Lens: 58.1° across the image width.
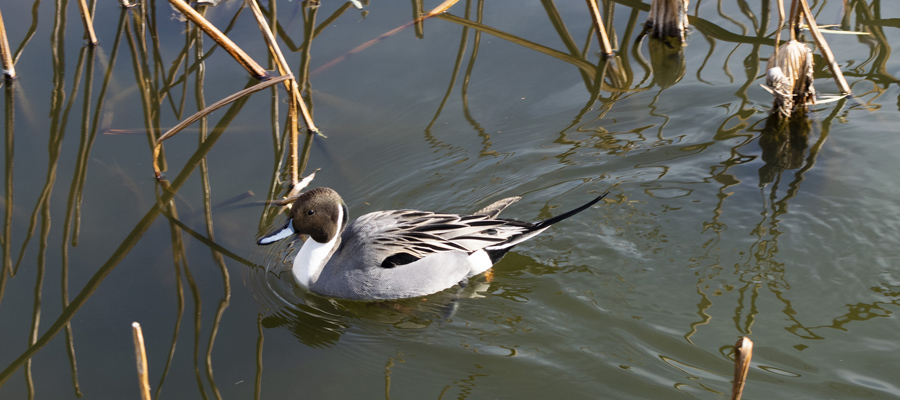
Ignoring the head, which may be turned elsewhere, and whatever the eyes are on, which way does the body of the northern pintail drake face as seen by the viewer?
to the viewer's left

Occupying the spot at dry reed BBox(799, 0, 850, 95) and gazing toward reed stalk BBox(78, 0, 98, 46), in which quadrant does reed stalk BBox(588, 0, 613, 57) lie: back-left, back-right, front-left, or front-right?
front-right

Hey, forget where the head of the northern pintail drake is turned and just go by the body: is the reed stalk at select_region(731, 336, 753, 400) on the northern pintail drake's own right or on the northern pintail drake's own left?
on the northern pintail drake's own left

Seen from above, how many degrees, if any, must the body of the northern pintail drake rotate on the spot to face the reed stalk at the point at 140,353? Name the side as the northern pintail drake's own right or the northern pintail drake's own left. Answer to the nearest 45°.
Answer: approximately 90° to the northern pintail drake's own left

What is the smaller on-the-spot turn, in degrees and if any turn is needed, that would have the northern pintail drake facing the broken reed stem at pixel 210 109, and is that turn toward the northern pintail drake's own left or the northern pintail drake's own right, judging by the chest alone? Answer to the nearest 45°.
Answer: approximately 45° to the northern pintail drake's own right

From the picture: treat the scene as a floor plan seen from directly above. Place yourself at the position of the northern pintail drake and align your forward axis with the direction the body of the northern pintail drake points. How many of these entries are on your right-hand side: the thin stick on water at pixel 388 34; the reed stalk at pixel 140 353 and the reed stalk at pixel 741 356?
1

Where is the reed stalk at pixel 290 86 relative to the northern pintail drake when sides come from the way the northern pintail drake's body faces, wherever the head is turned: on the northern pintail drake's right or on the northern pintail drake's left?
on the northern pintail drake's right

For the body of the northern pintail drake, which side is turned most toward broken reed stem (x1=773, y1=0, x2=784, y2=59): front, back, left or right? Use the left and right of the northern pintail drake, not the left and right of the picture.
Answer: back

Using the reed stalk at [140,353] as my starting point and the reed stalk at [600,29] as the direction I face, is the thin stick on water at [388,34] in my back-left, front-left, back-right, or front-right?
front-left

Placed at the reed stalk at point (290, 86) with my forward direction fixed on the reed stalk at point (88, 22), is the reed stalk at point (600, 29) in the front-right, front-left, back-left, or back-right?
back-right

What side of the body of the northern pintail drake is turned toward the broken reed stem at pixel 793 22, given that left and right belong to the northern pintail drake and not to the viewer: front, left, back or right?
back

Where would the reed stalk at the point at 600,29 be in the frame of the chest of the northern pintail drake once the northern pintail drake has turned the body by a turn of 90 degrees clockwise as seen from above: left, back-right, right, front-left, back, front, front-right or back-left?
front-right

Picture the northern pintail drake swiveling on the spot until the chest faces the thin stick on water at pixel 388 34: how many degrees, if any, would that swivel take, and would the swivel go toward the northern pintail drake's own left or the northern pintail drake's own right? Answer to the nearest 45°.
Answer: approximately 90° to the northern pintail drake's own right

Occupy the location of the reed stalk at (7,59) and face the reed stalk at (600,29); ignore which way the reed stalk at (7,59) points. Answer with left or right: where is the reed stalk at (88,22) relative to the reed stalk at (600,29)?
left

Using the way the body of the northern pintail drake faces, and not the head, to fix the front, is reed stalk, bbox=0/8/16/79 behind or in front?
in front

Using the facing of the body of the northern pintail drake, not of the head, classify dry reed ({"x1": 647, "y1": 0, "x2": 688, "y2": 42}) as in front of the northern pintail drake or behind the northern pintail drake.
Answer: behind
